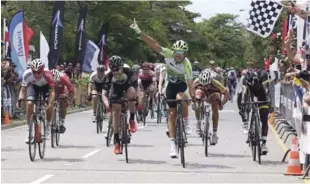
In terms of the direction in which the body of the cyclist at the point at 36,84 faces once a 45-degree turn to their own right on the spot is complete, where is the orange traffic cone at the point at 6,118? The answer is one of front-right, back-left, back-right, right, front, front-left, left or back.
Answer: back-right

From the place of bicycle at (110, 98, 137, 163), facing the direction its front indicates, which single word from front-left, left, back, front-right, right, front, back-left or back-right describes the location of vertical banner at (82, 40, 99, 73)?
back

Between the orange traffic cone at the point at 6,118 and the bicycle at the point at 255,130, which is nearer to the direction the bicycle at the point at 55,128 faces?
the bicycle

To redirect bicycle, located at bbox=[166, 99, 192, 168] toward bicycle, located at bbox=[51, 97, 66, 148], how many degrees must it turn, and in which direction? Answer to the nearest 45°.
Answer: approximately 135° to its right

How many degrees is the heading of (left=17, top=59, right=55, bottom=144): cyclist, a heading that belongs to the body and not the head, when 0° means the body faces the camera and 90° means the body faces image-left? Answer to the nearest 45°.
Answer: approximately 0°

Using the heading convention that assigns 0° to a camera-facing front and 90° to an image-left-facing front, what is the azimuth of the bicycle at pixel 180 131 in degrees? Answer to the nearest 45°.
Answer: approximately 0°

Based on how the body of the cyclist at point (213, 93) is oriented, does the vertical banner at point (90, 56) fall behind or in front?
behind
